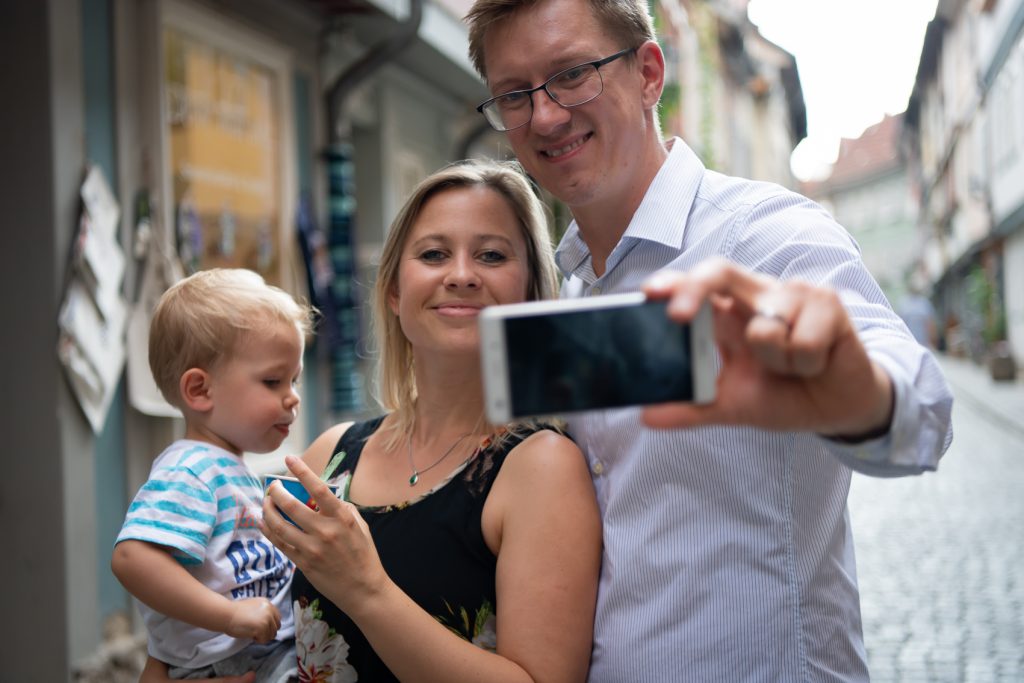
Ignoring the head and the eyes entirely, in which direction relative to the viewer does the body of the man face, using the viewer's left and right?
facing the viewer and to the left of the viewer

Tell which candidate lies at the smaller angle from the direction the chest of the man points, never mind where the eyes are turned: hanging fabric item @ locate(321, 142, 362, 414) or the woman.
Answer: the woman

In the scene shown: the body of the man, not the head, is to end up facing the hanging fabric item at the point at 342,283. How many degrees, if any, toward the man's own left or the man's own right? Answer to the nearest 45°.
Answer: approximately 90° to the man's own right

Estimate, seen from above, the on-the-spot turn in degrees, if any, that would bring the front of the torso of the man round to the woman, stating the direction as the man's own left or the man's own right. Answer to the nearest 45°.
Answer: approximately 45° to the man's own right
